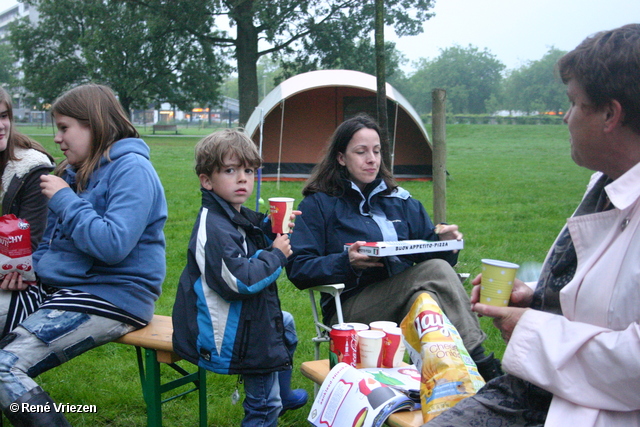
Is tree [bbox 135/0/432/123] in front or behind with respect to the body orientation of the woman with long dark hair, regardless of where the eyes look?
behind

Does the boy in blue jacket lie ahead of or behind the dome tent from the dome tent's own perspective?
ahead

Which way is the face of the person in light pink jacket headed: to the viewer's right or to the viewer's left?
to the viewer's left

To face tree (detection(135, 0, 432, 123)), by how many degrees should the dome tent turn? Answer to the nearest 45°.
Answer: approximately 180°

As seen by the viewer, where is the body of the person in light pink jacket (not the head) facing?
to the viewer's left

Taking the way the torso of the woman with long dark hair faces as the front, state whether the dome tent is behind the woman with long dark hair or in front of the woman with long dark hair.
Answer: behind

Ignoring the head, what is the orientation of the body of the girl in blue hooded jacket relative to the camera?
to the viewer's left

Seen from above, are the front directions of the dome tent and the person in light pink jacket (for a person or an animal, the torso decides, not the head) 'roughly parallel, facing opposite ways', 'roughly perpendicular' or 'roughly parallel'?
roughly perpendicular

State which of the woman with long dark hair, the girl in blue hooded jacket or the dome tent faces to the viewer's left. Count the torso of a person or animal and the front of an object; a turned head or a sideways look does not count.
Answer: the girl in blue hooded jacket
